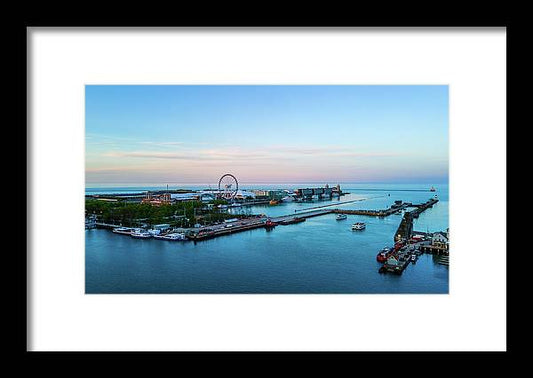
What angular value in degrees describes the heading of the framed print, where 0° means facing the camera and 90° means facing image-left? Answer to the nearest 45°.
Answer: approximately 0°
